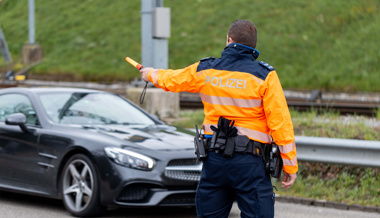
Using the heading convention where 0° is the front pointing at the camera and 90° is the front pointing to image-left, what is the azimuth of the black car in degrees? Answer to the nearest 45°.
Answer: approximately 315°

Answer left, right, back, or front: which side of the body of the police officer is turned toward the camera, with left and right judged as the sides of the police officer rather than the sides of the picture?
back

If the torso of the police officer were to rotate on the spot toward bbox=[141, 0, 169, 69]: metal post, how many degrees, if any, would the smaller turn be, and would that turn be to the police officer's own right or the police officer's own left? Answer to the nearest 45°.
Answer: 0° — they already face it

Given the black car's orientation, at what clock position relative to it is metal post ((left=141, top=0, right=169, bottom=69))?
The metal post is roughly at 8 o'clock from the black car.

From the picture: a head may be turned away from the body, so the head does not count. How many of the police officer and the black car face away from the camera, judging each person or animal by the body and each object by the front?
1

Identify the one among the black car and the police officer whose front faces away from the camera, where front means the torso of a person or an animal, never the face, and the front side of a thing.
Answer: the police officer
